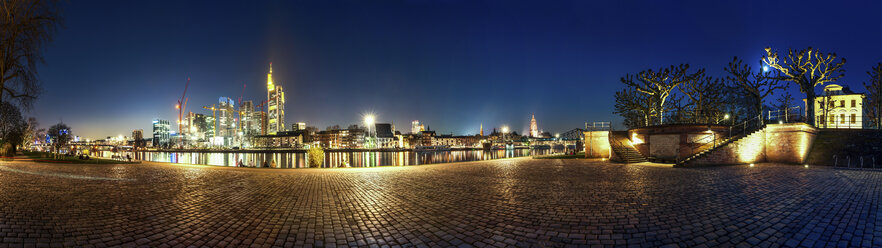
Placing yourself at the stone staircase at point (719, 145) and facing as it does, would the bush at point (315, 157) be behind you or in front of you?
in front

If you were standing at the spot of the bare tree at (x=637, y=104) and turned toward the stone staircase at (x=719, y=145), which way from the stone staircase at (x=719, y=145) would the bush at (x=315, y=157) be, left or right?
right

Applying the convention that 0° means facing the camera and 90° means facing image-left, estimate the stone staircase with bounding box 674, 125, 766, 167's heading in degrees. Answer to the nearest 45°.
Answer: approximately 90°

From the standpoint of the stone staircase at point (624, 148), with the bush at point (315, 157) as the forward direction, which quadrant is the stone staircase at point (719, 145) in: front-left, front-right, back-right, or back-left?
back-left

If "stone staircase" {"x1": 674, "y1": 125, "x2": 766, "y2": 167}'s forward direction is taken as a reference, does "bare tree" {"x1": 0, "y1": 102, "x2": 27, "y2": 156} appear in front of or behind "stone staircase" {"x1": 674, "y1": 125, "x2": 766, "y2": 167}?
in front
